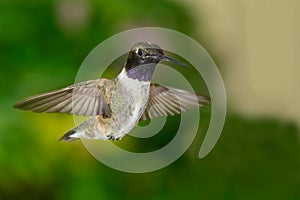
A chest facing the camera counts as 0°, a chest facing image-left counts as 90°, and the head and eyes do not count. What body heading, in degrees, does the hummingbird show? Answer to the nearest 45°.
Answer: approximately 315°
